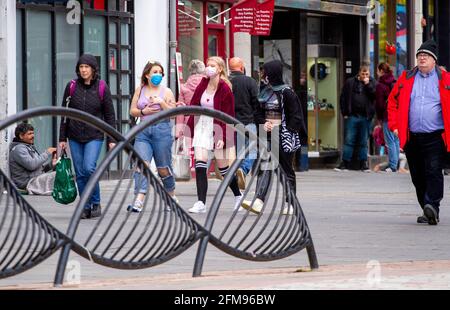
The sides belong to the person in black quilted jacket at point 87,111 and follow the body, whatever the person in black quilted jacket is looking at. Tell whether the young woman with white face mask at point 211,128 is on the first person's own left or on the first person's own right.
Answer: on the first person's own left

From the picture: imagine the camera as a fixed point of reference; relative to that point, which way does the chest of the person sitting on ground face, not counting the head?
to the viewer's right

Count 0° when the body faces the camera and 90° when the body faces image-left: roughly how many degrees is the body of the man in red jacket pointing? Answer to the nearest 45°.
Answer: approximately 0°

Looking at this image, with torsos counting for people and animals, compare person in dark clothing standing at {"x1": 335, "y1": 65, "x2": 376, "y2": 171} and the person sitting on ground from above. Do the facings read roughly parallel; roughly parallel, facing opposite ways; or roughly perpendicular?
roughly perpendicular

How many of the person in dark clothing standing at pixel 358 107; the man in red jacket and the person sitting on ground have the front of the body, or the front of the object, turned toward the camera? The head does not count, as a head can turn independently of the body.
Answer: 2
